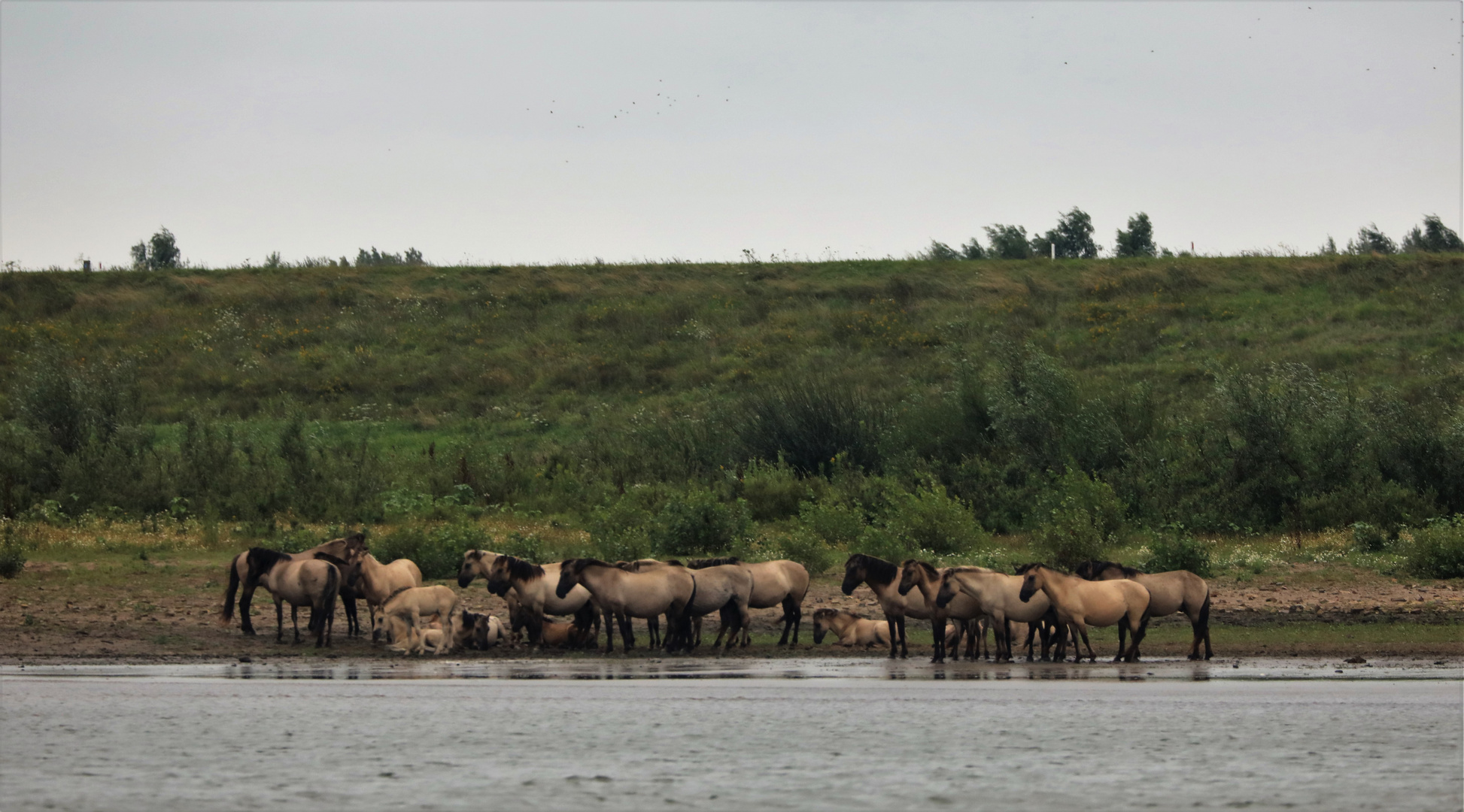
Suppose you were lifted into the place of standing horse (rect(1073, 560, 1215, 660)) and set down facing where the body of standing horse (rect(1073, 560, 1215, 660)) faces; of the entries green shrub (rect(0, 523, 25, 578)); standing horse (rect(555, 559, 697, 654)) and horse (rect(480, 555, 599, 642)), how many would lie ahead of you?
3

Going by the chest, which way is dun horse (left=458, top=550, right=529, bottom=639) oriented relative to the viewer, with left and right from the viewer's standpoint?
facing to the left of the viewer

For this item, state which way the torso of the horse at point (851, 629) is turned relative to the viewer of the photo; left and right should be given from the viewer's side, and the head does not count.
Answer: facing to the left of the viewer

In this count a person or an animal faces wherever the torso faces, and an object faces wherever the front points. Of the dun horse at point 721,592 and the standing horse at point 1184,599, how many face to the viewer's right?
0

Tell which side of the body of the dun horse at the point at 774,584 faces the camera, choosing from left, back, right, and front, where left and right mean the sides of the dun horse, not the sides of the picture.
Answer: left

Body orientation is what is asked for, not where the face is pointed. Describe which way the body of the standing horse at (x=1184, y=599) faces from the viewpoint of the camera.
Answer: to the viewer's left

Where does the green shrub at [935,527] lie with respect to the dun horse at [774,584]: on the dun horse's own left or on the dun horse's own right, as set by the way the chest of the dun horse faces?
on the dun horse's own right

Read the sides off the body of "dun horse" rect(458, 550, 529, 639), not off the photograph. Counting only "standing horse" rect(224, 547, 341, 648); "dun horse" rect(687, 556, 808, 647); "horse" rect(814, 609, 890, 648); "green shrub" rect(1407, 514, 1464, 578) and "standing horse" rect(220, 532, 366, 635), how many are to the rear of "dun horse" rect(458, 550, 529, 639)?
3

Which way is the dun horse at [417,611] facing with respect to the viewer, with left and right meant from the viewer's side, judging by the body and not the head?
facing to the left of the viewer

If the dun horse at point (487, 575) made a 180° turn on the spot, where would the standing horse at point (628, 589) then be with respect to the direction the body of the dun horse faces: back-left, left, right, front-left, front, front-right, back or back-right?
front-right

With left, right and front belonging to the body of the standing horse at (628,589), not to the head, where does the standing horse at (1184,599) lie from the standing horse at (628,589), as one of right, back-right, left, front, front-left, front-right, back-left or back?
back

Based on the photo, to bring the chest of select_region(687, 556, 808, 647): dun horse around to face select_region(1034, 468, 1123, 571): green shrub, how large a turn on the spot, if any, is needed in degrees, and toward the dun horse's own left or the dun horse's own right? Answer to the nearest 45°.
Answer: approximately 135° to the dun horse's own right

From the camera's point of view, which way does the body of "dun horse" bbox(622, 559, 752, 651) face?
to the viewer's left

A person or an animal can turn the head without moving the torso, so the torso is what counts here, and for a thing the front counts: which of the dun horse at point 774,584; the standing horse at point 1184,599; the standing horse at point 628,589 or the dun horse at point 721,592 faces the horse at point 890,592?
the standing horse at point 1184,599

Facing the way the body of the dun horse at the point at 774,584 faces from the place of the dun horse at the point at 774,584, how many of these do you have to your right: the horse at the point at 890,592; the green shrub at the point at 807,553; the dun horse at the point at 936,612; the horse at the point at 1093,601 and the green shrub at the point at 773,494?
2

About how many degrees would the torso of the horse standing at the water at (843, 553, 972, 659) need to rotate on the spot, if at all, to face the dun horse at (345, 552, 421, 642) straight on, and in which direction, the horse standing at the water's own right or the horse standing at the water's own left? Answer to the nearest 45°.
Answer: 0° — it already faces it

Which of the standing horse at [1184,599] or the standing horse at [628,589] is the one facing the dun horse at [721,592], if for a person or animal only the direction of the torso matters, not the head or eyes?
the standing horse at [1184,599]

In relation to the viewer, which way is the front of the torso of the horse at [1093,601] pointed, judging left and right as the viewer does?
facing to the left of the viewer

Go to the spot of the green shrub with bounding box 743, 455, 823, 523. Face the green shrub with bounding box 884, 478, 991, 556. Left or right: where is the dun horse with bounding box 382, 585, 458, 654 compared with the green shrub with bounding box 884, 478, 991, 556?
right

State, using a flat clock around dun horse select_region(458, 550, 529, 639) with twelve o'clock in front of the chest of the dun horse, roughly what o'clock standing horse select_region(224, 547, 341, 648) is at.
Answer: The standing horse is roughly at 12 o'clock from the dun horse.
